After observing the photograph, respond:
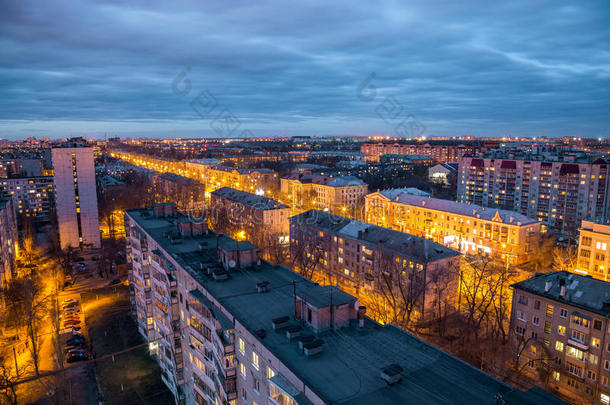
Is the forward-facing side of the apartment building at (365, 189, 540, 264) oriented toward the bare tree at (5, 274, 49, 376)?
yes

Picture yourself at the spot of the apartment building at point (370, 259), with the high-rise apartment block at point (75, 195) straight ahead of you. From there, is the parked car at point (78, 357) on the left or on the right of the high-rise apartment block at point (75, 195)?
left

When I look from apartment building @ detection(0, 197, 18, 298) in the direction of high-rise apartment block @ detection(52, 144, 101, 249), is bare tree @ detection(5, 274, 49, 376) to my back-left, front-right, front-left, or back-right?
back-right

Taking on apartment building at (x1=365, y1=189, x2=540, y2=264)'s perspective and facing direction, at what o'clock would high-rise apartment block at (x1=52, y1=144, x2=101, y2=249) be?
The high-rise apartment block is roughly at 1 o'clock from the apartment building.

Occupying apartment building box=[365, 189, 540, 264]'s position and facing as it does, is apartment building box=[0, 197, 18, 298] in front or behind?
in front

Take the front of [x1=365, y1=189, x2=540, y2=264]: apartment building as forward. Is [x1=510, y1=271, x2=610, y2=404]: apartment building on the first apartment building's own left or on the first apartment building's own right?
on the first apartment building's own left

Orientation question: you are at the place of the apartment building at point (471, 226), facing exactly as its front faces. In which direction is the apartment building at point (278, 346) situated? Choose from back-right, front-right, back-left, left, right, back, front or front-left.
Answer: front-left

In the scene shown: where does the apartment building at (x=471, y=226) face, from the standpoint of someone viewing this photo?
facing the viewer and to the left of the viewer

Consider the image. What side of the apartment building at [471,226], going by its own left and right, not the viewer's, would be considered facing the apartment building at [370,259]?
front

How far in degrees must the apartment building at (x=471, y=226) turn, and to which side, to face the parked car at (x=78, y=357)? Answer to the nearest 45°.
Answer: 0° — it already faces it

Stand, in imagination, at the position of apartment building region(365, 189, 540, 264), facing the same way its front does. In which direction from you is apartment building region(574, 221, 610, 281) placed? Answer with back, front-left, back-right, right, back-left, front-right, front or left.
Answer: left
